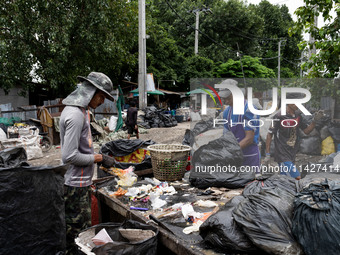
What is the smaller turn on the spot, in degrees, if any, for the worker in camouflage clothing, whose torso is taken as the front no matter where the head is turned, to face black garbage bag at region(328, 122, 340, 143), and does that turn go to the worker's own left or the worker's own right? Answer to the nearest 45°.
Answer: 0° — they already face it

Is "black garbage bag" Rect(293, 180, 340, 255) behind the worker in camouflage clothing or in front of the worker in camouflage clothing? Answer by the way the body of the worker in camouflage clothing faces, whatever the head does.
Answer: in front

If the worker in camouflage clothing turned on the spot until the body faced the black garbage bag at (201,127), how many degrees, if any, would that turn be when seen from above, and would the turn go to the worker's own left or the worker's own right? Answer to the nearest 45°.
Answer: approximately 45° to the worker's own left

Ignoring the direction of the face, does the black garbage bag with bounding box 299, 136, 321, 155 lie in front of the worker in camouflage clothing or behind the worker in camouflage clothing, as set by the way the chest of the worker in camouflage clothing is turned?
in front

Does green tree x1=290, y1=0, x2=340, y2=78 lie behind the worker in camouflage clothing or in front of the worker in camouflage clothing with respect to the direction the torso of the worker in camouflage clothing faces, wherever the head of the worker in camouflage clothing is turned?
in front

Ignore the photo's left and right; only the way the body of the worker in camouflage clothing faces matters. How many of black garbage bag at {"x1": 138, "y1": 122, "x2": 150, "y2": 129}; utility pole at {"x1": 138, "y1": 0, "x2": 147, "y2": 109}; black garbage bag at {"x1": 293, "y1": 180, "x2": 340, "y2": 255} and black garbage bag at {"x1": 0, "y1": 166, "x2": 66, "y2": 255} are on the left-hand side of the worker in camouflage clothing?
2

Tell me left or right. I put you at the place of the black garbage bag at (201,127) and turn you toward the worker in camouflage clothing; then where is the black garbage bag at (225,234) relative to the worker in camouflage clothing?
left

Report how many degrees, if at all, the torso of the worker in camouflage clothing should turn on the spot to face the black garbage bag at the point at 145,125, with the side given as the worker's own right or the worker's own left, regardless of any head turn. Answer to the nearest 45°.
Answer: approximately 90° to the worker's own left

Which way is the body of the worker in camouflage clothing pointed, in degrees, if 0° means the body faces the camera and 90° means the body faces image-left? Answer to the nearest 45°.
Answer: approximately 270°

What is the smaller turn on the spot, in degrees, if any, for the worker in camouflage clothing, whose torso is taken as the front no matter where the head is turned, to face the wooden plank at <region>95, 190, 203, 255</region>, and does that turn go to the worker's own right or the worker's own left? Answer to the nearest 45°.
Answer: approximately 45° to the worker's own right

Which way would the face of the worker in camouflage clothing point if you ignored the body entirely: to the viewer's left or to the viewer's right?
to the viewer's right

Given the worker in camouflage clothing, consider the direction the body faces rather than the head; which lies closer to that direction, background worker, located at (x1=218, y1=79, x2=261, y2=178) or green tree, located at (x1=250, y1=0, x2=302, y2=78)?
the background worker

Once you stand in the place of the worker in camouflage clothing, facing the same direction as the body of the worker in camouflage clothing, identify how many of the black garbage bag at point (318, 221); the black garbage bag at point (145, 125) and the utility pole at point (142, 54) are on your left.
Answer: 2

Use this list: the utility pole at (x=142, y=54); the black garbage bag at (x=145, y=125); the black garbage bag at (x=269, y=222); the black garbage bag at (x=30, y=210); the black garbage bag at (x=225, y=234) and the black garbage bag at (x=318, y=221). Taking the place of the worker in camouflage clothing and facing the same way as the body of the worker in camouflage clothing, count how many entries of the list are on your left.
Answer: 2

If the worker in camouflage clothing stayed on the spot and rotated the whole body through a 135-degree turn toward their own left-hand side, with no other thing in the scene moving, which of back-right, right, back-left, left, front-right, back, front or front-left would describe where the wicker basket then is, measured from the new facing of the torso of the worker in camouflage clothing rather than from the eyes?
right

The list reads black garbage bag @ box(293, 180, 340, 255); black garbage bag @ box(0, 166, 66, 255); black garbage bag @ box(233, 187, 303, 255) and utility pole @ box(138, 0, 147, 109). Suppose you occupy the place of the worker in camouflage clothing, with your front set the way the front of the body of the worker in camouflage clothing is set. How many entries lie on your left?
1

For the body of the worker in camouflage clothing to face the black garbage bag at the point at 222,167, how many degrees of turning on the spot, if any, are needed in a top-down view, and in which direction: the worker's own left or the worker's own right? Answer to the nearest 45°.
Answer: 0° — they already face it

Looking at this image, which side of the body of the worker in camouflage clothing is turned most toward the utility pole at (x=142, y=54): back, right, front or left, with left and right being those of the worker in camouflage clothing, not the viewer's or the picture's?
left
